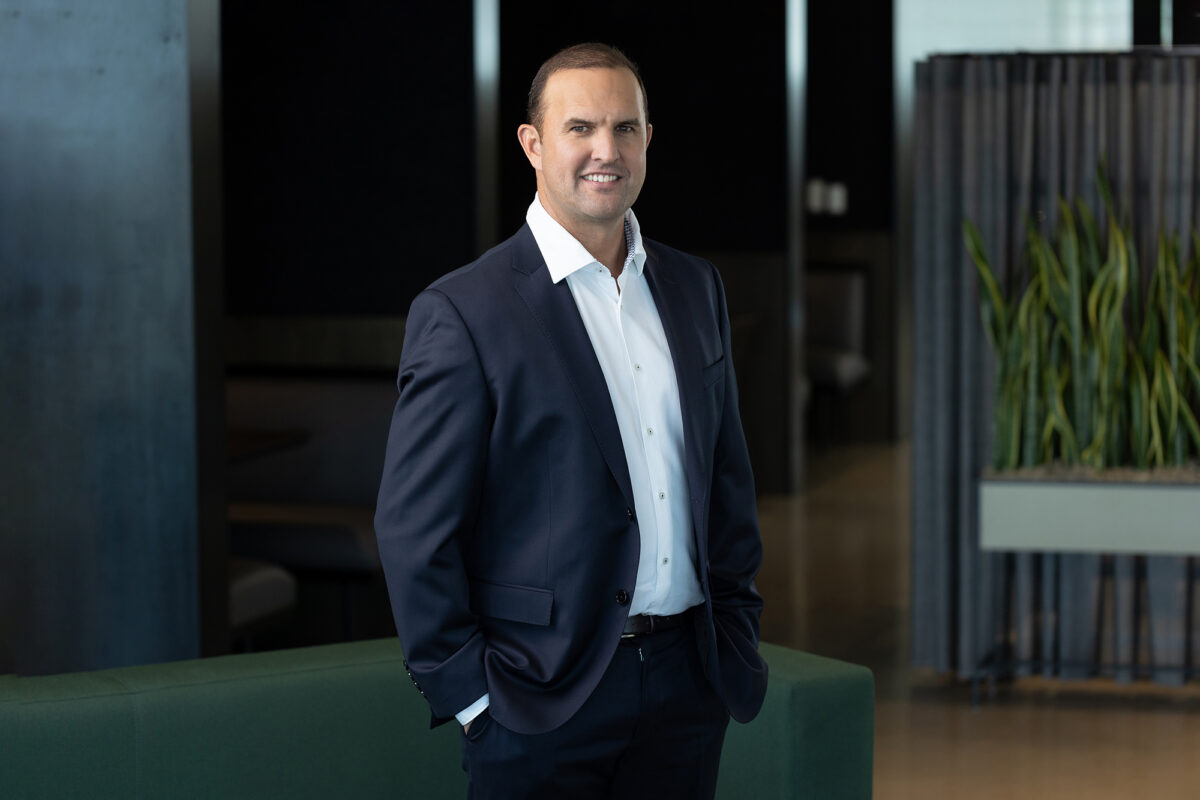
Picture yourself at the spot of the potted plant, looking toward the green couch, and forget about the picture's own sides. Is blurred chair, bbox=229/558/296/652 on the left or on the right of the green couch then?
right

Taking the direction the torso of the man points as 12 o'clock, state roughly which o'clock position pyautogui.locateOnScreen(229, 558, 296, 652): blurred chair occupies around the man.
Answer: The blurred chair is roughly at 7 o'clock from the man.

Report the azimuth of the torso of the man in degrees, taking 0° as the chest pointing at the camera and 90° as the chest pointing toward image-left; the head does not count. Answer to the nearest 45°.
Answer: approximately 315°

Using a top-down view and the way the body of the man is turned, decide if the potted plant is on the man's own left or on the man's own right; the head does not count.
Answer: on the man's own left

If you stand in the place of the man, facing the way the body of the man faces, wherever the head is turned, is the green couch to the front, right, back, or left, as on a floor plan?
back

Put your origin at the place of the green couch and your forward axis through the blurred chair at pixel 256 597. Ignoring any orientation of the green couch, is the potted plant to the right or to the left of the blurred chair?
right
